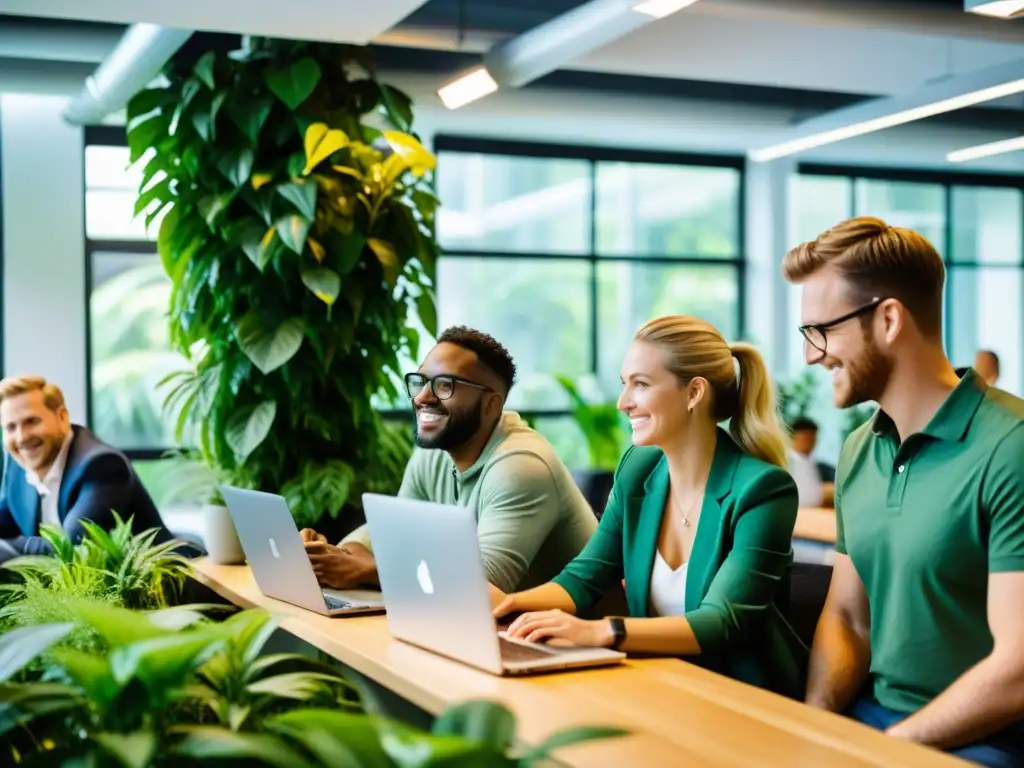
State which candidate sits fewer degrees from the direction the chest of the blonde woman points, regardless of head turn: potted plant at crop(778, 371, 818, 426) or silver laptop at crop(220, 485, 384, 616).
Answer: the silver laptop

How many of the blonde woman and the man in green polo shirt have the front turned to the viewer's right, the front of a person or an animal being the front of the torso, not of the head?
0

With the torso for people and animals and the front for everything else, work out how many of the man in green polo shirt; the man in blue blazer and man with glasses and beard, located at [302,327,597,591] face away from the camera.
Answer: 0

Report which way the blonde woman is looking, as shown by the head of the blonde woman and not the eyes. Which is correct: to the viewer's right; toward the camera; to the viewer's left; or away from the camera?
to the viewer's left

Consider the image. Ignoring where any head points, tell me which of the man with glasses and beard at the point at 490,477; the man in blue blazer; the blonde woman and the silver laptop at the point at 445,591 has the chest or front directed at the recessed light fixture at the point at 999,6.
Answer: the silver laptop

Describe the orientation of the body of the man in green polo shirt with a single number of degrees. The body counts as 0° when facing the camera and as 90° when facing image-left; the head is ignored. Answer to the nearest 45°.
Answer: approximately 45°

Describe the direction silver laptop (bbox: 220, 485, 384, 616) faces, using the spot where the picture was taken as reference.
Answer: facing away from the viewer and to the right of the viewer

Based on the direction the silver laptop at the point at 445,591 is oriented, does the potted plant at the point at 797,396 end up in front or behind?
in front

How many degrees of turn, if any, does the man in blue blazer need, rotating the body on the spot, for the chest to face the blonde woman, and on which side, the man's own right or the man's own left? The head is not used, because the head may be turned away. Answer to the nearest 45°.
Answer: approximately 90° to the man's own left

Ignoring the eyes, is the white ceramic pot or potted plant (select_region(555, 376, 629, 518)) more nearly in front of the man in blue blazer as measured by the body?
the white ceramic pot

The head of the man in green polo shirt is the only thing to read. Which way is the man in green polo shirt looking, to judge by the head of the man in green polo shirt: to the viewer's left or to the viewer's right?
to the viewer's left

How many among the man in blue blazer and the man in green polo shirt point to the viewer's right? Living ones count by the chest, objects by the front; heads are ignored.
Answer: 0
